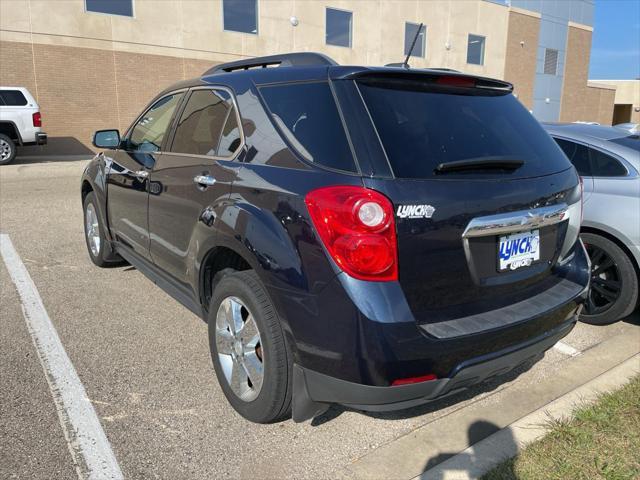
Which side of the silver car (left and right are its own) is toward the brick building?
front

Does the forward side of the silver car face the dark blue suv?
no

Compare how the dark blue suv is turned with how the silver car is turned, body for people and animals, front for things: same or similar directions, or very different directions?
same or similar directions

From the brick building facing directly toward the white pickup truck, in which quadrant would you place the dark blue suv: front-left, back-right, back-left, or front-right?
front-left

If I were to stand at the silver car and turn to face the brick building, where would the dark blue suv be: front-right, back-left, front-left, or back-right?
back-left

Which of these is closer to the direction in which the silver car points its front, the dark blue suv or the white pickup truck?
the white pickup truck

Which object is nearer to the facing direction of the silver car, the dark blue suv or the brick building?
the brick building

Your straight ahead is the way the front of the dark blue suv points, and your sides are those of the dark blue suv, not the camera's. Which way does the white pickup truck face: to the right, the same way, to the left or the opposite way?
to the left

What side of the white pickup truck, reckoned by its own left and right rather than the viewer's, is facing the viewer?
left

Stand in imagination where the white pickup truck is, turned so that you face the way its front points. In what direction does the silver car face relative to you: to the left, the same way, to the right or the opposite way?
to the right

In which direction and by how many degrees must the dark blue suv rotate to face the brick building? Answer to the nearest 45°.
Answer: approximately 45° to its right

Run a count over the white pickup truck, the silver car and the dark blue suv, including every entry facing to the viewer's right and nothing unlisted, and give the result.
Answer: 0

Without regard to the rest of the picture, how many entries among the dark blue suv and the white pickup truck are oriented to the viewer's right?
0

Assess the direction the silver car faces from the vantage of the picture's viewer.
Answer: facing away from the viewer and to the left of the viewer

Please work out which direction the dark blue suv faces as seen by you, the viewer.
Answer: facing away from the viewer and to the left of the viewer

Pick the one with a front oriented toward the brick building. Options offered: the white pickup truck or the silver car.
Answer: the silver car
